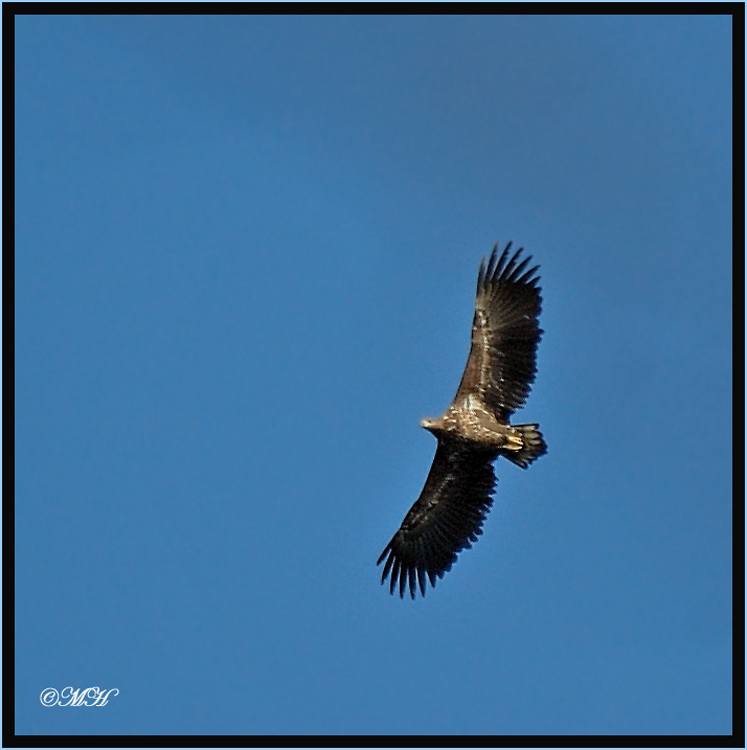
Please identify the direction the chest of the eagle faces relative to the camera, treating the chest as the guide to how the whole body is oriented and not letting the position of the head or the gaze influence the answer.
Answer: to the viewer's left
